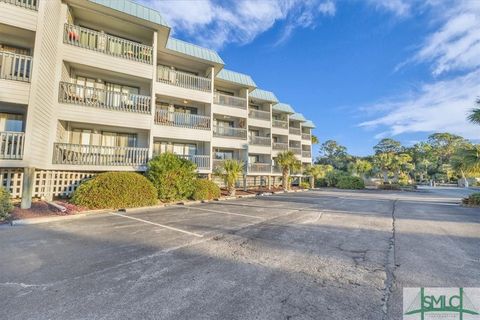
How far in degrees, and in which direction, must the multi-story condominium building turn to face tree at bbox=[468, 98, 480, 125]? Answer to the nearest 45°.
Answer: approximately 45° to its left

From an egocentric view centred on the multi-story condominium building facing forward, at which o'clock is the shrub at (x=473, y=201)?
The shrub is roughly at 11 o'clock from the multi-story condominium building.

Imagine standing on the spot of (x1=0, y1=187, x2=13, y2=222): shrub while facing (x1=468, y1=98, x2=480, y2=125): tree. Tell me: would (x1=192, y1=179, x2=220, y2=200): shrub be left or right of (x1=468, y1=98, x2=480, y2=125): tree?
left

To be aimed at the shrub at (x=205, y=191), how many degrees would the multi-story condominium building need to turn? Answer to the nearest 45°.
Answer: approximately 45° to its left

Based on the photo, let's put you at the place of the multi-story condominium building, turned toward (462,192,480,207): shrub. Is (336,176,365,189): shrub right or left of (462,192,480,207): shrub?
left

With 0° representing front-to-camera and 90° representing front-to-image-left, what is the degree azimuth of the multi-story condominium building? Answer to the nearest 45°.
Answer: approximately 315°

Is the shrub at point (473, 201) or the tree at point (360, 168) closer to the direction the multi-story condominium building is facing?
the shrub

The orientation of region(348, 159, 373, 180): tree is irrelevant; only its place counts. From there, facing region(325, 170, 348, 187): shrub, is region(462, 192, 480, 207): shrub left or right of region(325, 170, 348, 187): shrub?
left

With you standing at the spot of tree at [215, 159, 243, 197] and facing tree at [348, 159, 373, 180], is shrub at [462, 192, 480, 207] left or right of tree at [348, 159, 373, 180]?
right
